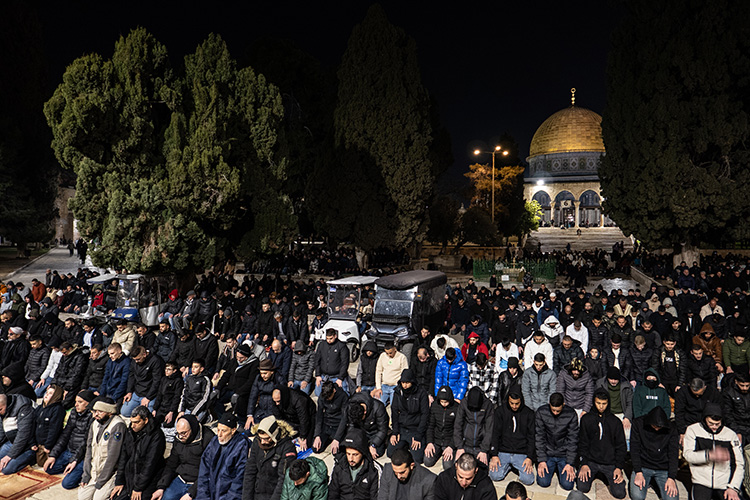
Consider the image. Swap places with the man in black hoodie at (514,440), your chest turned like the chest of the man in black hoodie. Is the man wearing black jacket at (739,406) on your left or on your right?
on your left

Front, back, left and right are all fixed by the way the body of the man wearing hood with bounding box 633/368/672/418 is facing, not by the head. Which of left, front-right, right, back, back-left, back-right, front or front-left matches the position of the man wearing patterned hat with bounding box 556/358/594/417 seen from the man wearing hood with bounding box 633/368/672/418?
right

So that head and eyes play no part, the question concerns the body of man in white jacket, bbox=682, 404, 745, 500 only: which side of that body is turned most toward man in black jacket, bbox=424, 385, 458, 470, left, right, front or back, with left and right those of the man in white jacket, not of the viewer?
right

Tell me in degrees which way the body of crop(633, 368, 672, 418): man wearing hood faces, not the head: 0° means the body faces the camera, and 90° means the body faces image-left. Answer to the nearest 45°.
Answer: approximately 0°

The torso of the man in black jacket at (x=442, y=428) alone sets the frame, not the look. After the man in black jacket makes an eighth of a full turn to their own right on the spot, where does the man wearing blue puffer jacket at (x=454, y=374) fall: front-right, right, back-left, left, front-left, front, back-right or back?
back-right

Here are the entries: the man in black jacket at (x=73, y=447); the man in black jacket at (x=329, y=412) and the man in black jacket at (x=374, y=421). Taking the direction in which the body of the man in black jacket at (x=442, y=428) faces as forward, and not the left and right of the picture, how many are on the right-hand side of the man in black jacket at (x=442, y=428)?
3

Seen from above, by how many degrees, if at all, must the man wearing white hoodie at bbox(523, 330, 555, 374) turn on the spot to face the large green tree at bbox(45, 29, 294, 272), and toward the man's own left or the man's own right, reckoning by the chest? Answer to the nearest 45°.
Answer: approximately 90° to the man's own right

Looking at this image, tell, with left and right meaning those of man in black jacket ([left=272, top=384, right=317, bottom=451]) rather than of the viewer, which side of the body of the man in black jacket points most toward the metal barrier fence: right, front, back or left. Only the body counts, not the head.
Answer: back

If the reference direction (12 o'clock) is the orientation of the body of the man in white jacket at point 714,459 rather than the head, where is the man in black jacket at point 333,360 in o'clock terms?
The man in black jacket is roughly at 3 o'clock from the man in white jacket.

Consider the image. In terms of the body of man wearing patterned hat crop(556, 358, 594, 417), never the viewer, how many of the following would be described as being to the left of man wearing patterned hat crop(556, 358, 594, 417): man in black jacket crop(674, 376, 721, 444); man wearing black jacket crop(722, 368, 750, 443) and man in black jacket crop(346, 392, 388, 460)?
2

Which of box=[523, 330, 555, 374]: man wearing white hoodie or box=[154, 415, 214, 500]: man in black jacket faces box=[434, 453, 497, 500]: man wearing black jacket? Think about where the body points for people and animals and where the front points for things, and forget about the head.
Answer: box=[523, 330, 555, 374]: man wearing white hoodie

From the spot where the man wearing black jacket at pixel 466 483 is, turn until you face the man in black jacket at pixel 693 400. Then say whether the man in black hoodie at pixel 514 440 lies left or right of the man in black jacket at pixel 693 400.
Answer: left

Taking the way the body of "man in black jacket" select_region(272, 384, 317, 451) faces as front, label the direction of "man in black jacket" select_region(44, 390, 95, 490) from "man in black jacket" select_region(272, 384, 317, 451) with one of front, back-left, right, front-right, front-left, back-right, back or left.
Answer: front-right
